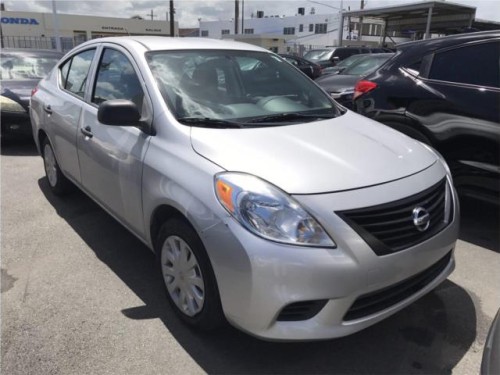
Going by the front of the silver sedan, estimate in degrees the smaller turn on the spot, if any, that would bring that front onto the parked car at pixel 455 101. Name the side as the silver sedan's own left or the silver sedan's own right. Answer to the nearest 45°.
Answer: approximately 90° to the silver sedan's own left

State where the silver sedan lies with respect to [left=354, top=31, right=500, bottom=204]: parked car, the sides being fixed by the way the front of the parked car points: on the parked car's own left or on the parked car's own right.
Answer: on the parked car's own right

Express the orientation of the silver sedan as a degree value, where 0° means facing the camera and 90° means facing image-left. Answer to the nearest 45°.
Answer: approximately 315°

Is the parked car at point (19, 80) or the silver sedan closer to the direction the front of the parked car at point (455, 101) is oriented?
the silver sedan

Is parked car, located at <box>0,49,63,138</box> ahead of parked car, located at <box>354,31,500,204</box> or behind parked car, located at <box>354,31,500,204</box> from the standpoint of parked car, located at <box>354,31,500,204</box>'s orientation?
behind

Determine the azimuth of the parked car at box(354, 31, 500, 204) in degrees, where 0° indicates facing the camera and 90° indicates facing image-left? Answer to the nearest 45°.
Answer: approximately 315°
